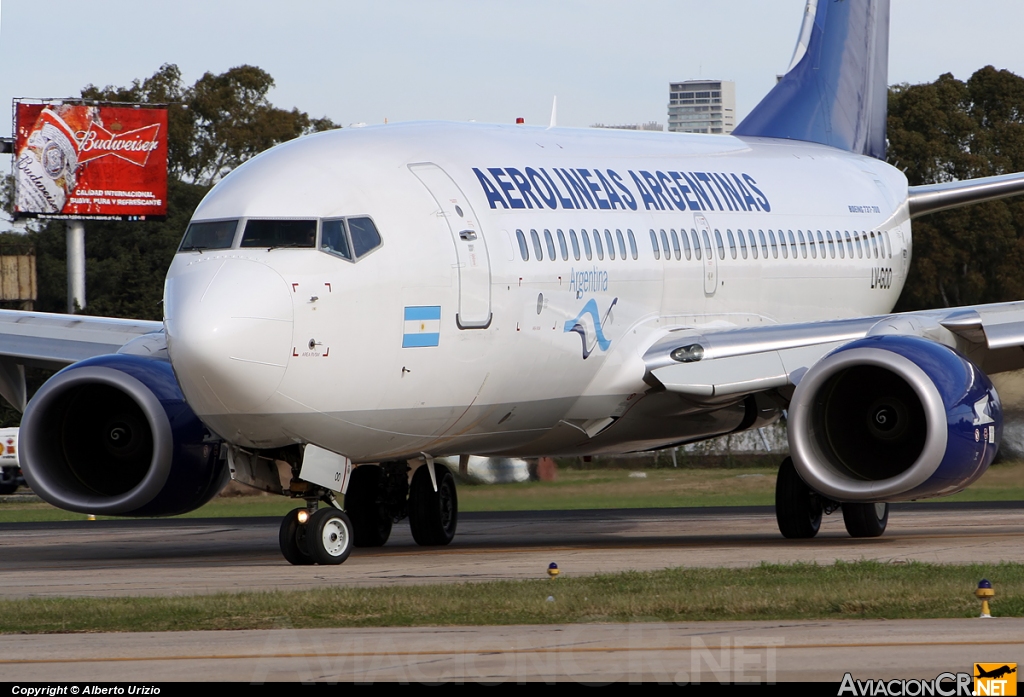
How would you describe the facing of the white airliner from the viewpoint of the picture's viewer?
facing the viewer and to the left of the viewer
